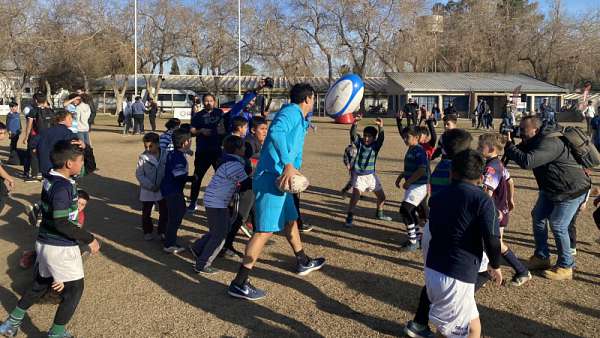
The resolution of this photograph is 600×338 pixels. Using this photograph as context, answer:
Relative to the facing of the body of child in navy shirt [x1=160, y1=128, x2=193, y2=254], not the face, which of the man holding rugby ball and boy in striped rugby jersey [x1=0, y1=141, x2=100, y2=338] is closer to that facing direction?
the man holding rugby ball

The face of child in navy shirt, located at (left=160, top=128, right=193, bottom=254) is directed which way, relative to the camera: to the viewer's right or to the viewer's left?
to the viewer's right

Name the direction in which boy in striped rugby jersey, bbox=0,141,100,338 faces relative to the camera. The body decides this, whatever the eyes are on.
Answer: to the viewer's right

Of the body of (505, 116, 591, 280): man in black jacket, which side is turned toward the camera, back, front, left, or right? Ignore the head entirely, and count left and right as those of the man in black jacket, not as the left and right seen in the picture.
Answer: left

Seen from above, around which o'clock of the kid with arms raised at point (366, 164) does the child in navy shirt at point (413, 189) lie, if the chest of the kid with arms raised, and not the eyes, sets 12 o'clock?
The child in navy shirt is roughly at 11 o'clock from the kid with arms raised.

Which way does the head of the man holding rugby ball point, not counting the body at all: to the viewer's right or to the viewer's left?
to the viewer's right

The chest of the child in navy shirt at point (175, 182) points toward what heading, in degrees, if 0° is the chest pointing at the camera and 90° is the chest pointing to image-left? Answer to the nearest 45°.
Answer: approximately 270°
